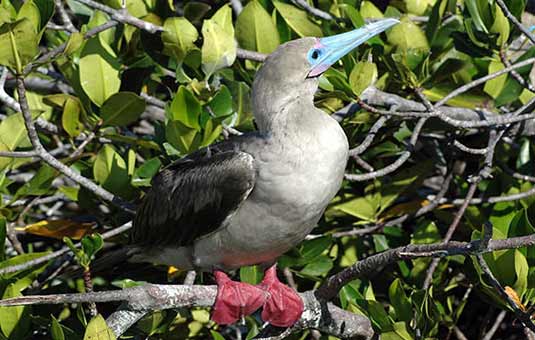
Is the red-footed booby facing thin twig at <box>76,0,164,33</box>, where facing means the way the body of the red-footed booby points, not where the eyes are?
no

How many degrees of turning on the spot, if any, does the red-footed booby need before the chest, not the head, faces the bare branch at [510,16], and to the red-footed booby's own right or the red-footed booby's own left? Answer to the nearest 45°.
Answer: approximately 90° to the red-footed booby's own left

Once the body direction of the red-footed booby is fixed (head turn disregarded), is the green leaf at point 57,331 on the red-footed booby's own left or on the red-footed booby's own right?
on the red-footed booby's own right

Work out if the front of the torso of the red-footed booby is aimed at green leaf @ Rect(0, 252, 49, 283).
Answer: no

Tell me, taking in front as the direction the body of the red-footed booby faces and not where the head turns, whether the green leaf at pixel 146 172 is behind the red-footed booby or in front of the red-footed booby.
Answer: behind

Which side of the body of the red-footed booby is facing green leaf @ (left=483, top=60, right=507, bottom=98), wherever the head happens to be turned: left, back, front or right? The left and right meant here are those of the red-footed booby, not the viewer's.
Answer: left

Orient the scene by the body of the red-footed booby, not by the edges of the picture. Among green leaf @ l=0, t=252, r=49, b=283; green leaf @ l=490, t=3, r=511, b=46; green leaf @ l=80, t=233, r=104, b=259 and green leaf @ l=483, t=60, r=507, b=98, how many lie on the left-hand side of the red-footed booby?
2

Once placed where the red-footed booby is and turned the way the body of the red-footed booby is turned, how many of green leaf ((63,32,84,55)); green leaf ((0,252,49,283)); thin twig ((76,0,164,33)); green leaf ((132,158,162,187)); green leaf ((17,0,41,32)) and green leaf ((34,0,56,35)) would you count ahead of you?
0

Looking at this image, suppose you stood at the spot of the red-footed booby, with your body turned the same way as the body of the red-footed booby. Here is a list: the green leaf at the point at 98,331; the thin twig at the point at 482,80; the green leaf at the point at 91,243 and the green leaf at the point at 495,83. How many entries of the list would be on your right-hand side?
2

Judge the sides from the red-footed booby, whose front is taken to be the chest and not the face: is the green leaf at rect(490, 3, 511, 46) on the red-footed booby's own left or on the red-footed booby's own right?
on the red-footed booby's own left

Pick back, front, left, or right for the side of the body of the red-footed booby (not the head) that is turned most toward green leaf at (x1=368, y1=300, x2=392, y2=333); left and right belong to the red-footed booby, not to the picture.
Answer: front

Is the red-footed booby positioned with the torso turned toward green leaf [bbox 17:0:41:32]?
no

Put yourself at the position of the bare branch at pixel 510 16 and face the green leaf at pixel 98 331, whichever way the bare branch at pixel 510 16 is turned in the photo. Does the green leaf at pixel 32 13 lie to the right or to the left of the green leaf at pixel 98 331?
right

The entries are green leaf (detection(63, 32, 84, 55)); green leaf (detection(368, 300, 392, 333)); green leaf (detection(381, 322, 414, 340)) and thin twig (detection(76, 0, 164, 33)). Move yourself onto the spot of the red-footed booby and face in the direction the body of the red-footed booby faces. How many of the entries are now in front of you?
2

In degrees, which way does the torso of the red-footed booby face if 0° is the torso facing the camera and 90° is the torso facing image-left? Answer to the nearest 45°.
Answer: approximately 315°

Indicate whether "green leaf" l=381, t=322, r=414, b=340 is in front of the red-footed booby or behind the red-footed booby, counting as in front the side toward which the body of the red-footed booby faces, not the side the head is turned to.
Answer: in front

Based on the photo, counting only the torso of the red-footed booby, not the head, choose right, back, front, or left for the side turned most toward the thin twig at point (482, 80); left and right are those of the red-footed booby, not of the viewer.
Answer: left

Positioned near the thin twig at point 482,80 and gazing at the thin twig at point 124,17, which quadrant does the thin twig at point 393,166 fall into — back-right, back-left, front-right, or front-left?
front-left
